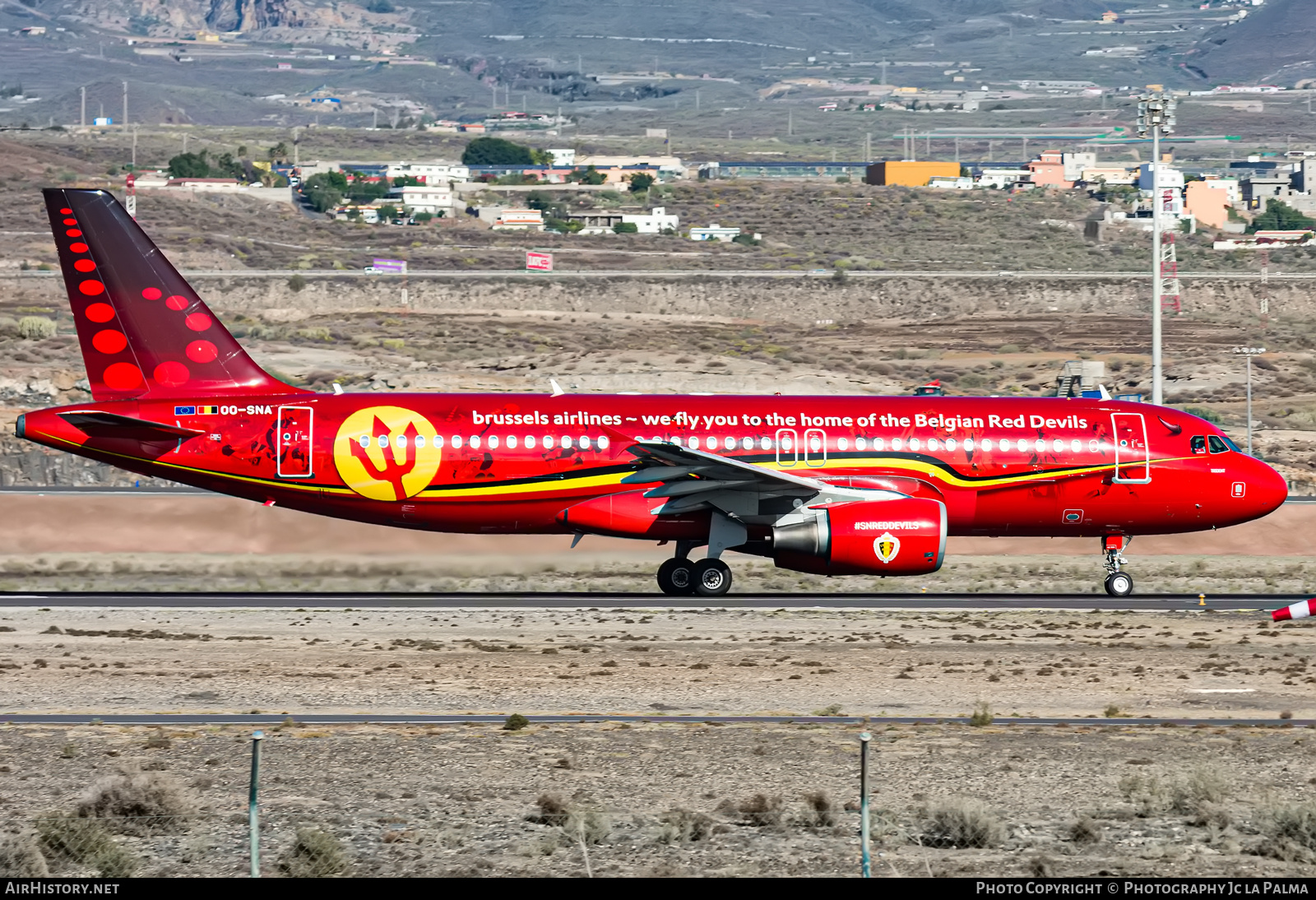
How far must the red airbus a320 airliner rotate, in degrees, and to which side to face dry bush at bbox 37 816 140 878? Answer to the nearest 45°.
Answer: approximately 90° to its right

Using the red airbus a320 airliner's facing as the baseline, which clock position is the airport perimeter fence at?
The airport perimeter fence is roughly at 3 o'clock from the red airbus a320 airliner.

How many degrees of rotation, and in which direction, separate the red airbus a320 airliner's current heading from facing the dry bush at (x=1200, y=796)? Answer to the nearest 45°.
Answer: approximately 90° to its right

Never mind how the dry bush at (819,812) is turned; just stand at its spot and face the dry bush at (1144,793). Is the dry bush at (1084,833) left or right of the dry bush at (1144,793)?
right

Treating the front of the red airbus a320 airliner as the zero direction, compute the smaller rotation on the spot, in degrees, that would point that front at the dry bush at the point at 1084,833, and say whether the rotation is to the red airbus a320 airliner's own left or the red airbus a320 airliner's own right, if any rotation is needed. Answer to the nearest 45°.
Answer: approximately 90° to the red airbus a320 airliner's own right

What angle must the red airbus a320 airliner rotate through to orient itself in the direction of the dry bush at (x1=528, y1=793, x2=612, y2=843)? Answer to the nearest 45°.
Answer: approximately 90° to its right

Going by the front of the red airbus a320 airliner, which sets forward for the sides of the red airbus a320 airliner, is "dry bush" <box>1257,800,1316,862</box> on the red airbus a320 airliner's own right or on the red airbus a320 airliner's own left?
on the red airbus a320 airliner's own right

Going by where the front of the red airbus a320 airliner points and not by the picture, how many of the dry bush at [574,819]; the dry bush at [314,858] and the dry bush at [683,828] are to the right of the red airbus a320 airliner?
3

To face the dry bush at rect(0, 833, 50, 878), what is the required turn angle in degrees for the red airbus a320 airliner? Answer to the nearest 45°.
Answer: approximately 90° to its right

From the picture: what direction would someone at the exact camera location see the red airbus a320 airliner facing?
facing to the right of the viewer
